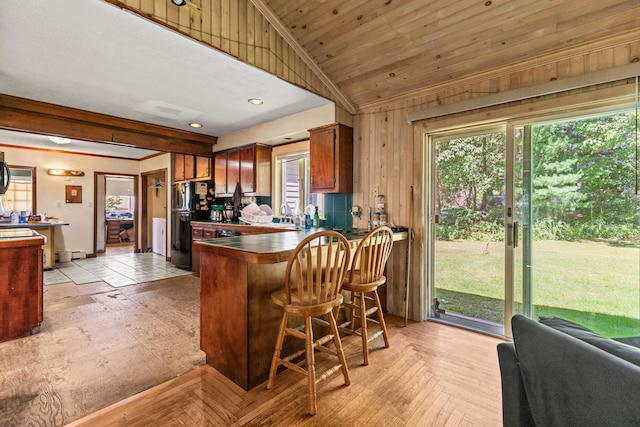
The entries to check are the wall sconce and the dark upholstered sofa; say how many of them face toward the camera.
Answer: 1

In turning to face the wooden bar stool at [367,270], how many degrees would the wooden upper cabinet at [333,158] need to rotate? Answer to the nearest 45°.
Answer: approximately 45° to its left

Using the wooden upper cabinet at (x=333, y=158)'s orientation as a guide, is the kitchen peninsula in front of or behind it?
in front

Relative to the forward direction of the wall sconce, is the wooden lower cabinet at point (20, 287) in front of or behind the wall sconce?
in front

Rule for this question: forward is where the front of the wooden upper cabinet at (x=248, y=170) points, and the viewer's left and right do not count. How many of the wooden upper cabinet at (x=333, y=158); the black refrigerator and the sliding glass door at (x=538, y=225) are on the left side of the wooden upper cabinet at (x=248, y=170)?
2

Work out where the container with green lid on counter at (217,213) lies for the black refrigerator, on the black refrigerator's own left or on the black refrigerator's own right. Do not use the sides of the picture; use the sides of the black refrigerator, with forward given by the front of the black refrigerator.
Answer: on the black refrigerator's own left

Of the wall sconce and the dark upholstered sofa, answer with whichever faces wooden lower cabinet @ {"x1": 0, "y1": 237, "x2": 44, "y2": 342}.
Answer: the wall sconce

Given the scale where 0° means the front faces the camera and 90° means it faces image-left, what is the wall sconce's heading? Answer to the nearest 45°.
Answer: approximately 0°

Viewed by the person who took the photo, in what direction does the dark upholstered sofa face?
facing away from the viewer and to the right of the viewer

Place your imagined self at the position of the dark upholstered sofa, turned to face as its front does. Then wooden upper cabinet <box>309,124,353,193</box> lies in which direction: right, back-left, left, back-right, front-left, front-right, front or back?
left

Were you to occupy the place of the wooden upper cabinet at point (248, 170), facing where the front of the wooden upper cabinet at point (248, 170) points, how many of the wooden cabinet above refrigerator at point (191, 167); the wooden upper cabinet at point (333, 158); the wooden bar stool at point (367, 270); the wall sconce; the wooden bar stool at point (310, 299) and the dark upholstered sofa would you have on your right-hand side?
2

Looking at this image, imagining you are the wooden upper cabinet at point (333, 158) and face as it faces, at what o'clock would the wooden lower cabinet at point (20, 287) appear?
The wooden lower cabinet is roughly at 1 o'clock from the wooden upper cabinet.

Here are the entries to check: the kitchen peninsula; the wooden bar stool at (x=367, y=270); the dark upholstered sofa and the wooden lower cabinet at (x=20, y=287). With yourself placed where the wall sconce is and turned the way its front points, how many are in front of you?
4

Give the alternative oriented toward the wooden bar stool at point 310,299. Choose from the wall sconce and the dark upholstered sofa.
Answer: the wall sconce

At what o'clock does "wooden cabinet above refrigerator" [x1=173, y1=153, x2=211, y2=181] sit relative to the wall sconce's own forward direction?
The wooden cabinet above refrigerator is roughly at 11 o'clock from the wall sconce.
